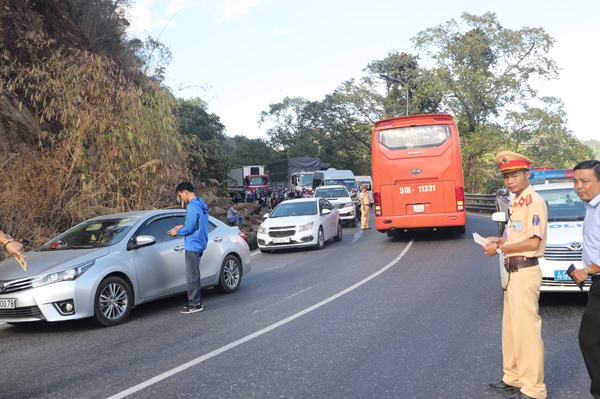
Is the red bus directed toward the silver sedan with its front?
no

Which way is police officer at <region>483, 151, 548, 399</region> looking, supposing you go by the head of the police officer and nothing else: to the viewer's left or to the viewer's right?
to the viewer's left

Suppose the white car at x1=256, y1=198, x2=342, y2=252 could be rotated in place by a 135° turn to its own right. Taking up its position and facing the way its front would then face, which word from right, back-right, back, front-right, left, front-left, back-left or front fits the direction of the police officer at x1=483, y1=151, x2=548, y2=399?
back

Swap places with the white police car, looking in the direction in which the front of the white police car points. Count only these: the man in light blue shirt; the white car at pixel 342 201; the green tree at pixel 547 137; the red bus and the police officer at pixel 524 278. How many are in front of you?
2

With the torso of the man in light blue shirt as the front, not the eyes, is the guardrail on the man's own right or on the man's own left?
on the man's own right

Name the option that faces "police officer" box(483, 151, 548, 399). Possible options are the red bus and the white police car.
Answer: the white police car

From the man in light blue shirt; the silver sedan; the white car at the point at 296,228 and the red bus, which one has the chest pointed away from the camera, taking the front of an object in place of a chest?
the red bus

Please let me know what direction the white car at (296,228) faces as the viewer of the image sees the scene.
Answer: facing the viewer and to the left of the viewer

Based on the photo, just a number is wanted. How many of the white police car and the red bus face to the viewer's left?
0

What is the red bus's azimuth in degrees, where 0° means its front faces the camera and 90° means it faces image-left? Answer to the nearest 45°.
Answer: approximately 180°

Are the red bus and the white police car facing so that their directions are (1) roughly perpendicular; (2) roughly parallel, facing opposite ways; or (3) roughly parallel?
roughly parallel, facing opposite ways

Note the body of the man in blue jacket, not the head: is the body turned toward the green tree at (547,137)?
no

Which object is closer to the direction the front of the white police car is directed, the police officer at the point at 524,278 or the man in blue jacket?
the police officer

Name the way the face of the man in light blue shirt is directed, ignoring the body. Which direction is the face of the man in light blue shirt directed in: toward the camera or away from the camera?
toward the camera

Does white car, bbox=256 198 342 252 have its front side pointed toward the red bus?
no

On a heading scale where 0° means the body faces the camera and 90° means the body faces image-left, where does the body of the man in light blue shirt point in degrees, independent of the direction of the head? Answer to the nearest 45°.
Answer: approximately 45°
